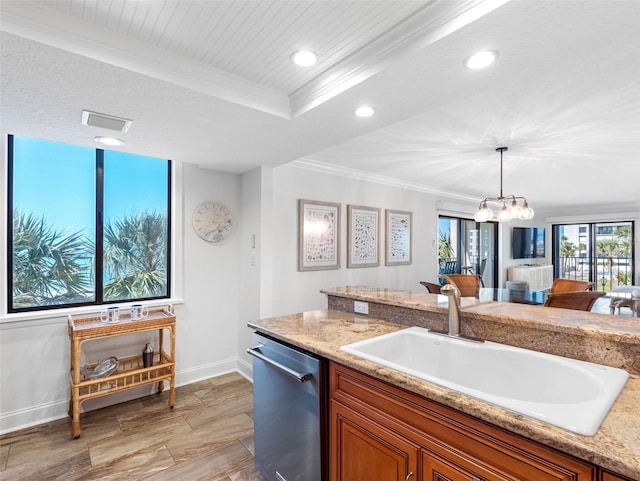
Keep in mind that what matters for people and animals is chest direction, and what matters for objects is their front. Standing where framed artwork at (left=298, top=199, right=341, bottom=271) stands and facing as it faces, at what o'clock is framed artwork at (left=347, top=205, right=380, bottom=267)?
framed artwork at (left=347, top=205, right=380, bottom=267) is roughly at 9 o'clock from framed artwork at (left=298, top=199, right=341, bottom=271).

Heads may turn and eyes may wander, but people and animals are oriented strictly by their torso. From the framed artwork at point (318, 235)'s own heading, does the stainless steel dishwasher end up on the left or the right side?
on its right

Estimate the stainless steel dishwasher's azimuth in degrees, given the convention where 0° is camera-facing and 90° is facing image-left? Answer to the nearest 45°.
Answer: approximately 45°

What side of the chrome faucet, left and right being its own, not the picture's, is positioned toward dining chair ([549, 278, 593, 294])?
back

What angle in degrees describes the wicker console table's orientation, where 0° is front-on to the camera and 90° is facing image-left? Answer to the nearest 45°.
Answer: approximately 315°

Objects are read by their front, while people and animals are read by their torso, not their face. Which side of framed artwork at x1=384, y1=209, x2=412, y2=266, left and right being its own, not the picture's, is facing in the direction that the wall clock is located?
right

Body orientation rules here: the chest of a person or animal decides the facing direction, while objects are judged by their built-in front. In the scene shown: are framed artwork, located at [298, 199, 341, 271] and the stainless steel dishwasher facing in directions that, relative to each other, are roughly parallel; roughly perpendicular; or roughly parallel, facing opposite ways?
roughly perpendicular

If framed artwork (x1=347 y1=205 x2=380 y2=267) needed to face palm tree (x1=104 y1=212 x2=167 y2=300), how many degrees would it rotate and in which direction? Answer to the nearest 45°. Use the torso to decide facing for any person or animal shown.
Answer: approximately 90° to its right

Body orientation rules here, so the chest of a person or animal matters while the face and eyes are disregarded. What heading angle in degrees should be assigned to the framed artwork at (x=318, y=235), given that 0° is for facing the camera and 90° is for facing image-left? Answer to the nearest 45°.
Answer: approximately 315°

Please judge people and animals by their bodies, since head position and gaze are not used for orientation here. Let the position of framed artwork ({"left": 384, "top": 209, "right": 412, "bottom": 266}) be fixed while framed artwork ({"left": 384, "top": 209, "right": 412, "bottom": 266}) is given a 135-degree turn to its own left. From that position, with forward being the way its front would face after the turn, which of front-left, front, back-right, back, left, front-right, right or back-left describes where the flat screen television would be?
front-right
